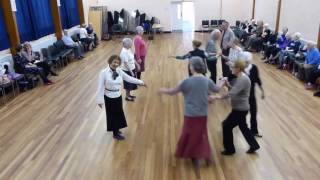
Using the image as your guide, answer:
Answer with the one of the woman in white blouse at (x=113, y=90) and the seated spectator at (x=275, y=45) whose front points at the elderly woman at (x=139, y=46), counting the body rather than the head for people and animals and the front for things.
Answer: the seated spectator

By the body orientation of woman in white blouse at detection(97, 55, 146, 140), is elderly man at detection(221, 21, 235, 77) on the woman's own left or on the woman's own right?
on the woman's own left

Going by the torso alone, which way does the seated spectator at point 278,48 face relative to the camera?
to the viewer's left

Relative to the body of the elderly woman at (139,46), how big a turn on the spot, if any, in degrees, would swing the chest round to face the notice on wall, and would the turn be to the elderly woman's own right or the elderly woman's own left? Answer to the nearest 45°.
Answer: approximately 135° to the elderly woman's own left

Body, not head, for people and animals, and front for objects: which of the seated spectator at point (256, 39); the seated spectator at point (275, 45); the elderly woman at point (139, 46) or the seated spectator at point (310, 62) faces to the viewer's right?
the elderly woman

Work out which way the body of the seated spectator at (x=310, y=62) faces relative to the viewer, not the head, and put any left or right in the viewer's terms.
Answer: facing to the left of the viewer

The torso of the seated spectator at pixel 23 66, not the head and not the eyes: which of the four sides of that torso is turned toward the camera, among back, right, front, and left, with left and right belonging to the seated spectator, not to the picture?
right

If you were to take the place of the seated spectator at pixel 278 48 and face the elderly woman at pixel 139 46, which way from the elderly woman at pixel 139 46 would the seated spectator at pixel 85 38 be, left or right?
right
